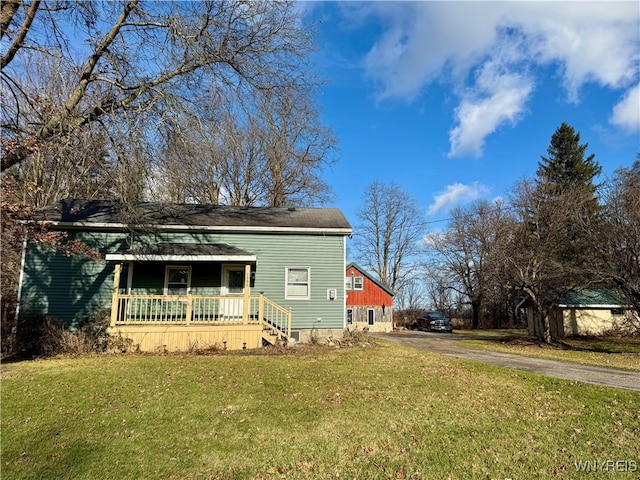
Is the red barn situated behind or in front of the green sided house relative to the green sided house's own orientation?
behind

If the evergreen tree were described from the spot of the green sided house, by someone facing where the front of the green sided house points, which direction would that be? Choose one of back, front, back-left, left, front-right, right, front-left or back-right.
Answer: left

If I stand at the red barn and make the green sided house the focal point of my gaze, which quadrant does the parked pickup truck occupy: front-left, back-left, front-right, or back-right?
back-left

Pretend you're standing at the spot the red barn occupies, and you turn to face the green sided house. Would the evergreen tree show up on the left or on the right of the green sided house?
left

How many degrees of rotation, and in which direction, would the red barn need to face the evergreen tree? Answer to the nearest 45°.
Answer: approximately 45° to its left

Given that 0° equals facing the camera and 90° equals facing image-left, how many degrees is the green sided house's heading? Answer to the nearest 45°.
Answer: approximately 0°

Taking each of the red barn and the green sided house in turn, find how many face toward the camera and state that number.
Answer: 2

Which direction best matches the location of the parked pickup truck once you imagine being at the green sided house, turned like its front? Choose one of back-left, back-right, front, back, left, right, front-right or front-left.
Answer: back-left

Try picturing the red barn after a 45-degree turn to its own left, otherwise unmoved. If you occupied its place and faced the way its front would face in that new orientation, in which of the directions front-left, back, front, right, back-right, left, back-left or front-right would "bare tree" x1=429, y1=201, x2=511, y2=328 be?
left
